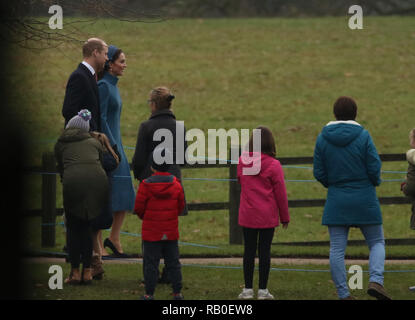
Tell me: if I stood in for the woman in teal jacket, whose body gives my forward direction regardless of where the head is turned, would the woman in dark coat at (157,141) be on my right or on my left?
on my left

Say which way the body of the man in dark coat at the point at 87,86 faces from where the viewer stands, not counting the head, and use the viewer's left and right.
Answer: facing to the right of the viewer

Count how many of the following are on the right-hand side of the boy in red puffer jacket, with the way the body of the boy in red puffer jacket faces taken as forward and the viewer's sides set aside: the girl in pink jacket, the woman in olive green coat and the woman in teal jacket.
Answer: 2

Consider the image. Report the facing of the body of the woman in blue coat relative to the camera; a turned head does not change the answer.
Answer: to the viewer's right

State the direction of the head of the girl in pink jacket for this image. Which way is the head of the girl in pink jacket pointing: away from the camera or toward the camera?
away from the camera

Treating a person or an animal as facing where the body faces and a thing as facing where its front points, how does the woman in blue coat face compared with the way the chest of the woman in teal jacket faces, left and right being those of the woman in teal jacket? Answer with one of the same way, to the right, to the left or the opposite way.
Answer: to the right

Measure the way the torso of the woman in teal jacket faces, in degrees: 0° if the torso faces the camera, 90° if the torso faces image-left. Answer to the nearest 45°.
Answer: approximately 180°

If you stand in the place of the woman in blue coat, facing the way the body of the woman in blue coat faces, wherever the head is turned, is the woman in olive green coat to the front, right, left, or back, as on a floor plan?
right

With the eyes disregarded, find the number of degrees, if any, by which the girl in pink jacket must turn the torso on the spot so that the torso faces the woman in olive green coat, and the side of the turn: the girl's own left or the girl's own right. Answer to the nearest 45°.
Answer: approximately 90° to the girl's own left

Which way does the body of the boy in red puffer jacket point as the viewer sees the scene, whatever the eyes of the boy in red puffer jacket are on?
away from the camera

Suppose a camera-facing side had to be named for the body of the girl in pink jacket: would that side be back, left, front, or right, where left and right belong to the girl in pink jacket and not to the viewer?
back

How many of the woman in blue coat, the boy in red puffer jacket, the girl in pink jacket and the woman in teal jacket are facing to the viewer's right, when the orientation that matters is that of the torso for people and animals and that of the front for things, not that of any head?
1

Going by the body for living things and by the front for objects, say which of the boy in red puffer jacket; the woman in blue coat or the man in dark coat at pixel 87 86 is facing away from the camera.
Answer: the boy in red puffer jacket

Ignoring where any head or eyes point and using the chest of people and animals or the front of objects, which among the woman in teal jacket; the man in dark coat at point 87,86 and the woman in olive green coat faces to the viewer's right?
the man in dark coat

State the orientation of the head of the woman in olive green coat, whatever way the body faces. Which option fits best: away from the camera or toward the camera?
away from the camera
